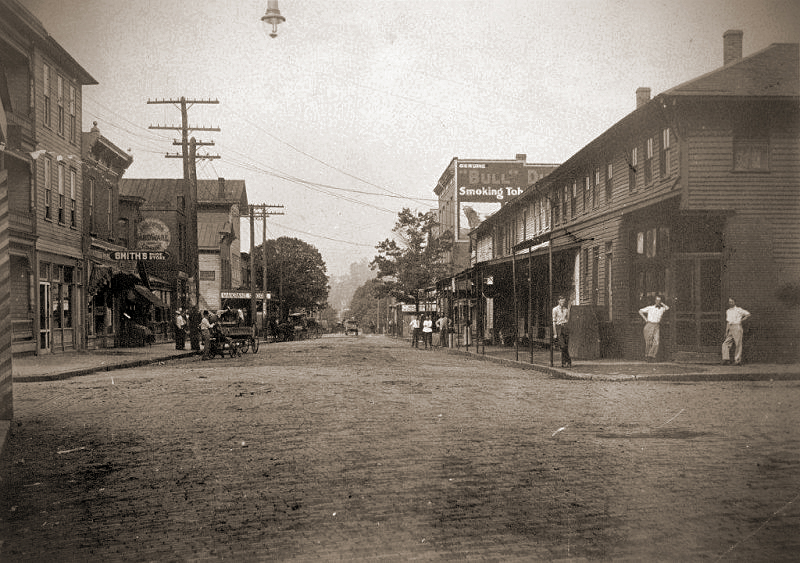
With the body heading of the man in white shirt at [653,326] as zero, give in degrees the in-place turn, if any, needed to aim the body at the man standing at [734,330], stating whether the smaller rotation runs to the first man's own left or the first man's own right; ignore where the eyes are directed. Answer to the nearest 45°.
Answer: approximately 45° to the first man's own left

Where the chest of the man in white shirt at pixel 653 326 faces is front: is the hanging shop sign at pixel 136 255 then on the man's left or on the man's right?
on the man's right

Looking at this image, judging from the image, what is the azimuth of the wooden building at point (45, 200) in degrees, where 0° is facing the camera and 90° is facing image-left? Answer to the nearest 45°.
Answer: approximately 315°

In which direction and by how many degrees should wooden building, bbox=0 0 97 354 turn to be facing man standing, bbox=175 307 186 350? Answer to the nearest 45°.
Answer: approximately 90° to its left

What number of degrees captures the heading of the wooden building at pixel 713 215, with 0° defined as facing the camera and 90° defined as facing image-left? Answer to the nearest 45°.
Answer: approximately 45°

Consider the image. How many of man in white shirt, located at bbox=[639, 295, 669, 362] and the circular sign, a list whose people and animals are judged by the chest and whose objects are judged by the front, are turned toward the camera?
2

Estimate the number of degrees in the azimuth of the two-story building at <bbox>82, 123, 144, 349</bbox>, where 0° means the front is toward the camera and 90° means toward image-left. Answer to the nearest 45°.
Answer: approximately 315°
